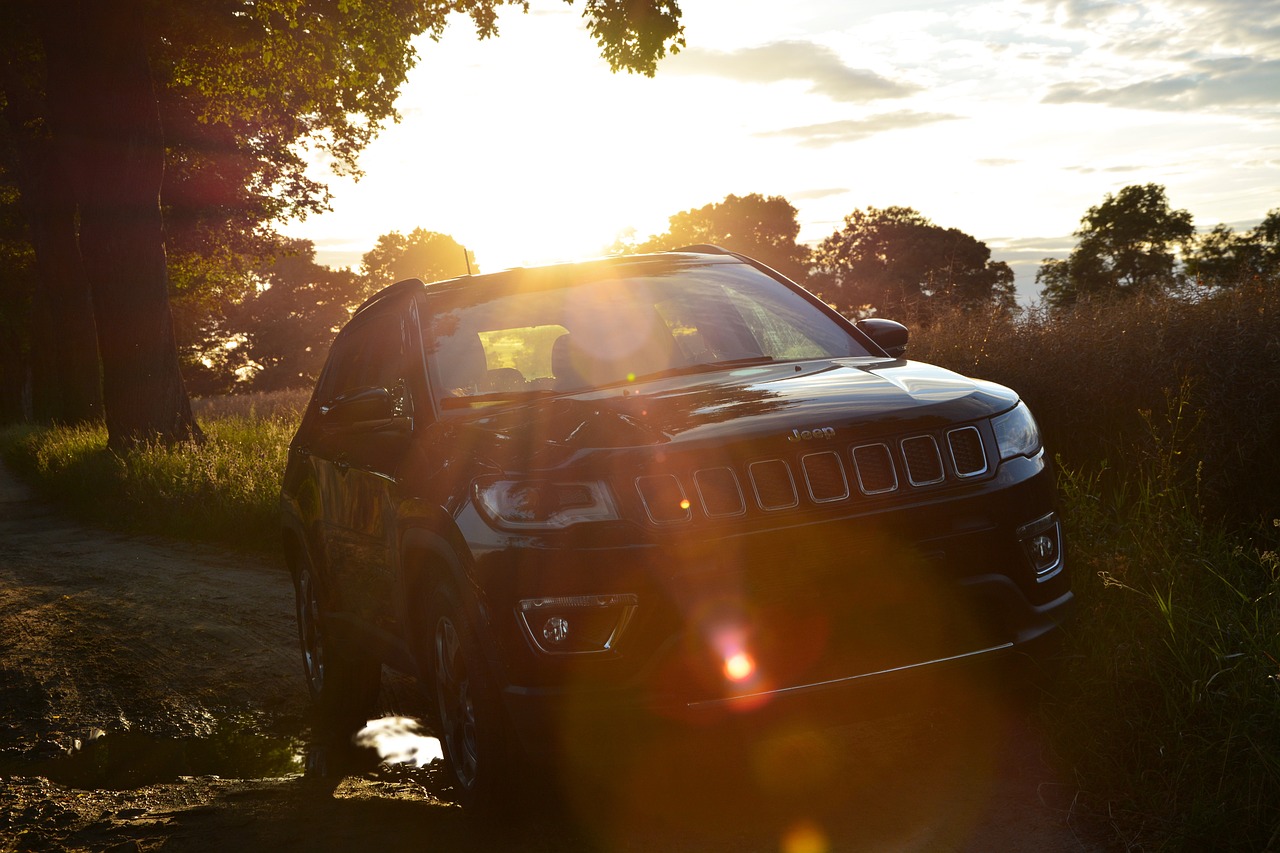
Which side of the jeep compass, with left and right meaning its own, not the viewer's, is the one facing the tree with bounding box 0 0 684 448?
back

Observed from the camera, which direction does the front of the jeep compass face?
facing the viewer and to the right of the viewer

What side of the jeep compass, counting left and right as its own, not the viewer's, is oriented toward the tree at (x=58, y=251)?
back

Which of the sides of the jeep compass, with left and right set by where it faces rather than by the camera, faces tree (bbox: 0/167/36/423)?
back

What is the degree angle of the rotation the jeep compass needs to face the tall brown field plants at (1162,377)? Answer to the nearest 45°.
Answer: approximately 90° to its left
